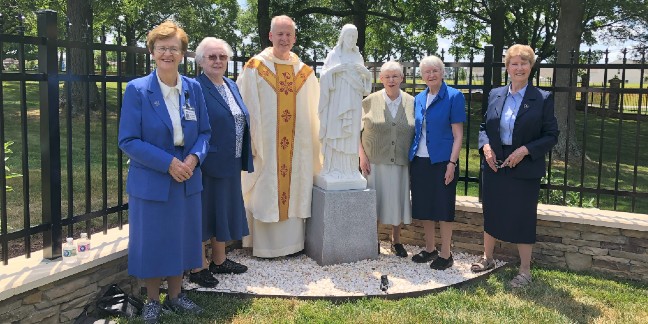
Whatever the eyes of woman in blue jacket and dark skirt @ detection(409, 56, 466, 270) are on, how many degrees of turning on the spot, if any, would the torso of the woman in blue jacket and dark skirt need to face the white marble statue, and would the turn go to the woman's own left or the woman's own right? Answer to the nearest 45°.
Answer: approximately 45° to the woman's own right

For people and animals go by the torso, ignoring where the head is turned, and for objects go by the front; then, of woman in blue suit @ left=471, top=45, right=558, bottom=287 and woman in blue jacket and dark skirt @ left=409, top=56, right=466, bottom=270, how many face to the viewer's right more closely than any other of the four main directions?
0

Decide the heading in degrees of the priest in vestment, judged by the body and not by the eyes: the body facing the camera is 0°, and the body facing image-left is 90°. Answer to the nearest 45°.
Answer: approximately 0°

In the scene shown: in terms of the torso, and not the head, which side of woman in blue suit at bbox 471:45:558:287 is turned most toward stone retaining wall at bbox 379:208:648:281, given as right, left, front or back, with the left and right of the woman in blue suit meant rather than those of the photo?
back

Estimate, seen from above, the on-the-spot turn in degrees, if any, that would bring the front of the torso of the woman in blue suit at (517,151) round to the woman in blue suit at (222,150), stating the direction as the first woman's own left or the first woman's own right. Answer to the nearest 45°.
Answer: approximately 45° to the first woman's own right

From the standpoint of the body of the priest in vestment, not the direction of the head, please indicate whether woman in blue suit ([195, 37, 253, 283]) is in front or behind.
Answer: in front

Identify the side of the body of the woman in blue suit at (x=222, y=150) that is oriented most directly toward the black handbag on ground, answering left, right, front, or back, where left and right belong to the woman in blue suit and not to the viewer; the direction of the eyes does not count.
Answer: right

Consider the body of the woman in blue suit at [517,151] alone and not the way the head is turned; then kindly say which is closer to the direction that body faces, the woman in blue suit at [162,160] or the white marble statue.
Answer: the woman in blue suit
